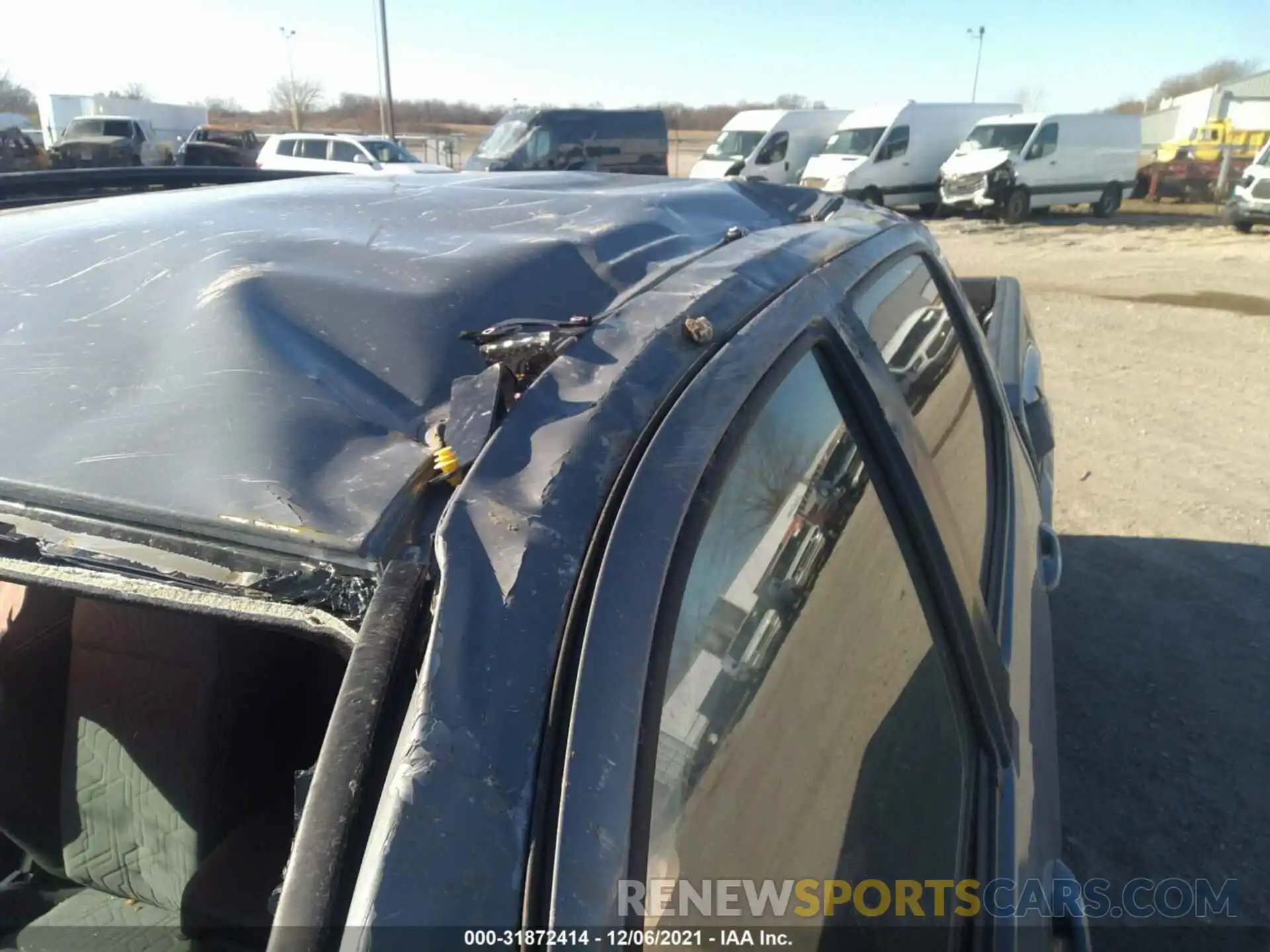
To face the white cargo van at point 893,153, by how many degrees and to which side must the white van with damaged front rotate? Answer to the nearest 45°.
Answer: approximately 45° to its right

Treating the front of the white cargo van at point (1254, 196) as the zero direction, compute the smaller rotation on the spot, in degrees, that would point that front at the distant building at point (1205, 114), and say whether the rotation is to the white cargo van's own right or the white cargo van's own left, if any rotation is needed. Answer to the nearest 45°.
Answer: approximately 135° to the white cargo van's own right

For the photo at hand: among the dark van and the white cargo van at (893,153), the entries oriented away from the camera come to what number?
0

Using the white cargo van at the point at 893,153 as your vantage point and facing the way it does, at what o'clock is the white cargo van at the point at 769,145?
the white cargo van at the point at 769,145 is roughly at 2 o'clock from the white cargo van at the point at 893,153.

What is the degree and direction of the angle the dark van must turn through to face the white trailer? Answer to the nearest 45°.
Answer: approximately 45° to its right

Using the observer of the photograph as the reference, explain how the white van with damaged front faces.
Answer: facing the viewer and to the left of the viewer

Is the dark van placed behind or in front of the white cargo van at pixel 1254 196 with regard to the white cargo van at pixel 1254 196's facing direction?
in front

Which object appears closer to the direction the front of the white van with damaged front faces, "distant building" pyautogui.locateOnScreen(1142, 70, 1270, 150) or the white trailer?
the white trailer

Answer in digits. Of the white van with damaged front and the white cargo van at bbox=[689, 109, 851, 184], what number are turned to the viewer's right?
0

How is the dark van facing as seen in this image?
to the viewer's left
